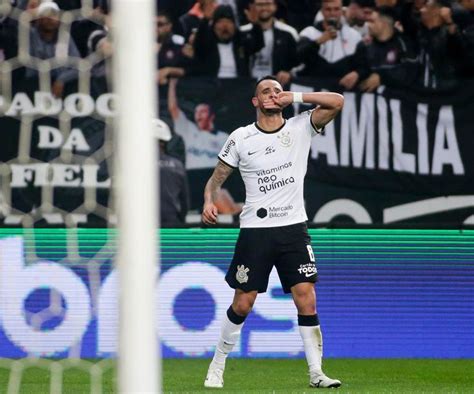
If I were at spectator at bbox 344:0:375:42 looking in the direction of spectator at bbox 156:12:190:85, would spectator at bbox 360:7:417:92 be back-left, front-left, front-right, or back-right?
back-left

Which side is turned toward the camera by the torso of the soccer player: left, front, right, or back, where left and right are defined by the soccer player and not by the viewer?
front

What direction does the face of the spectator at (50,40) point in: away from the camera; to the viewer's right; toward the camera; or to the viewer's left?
toward the camera

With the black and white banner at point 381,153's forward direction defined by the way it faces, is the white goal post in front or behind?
in front

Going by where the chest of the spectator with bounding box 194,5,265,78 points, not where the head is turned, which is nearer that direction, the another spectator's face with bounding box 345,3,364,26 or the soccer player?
the soccer player

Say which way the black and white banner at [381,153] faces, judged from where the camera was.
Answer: facing the viewer

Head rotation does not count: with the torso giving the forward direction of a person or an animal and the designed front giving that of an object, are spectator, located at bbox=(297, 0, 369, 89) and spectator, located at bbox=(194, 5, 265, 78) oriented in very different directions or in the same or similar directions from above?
same or similar directions

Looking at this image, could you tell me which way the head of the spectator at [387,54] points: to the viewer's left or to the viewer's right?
to the viewer's left

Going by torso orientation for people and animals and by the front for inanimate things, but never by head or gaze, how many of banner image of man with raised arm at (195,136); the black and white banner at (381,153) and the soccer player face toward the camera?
3

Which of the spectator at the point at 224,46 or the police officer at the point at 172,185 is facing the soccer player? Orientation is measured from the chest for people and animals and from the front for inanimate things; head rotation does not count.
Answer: the spectator at the point at 224,46

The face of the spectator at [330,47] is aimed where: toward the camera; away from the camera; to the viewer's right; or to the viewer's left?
toward the camera
